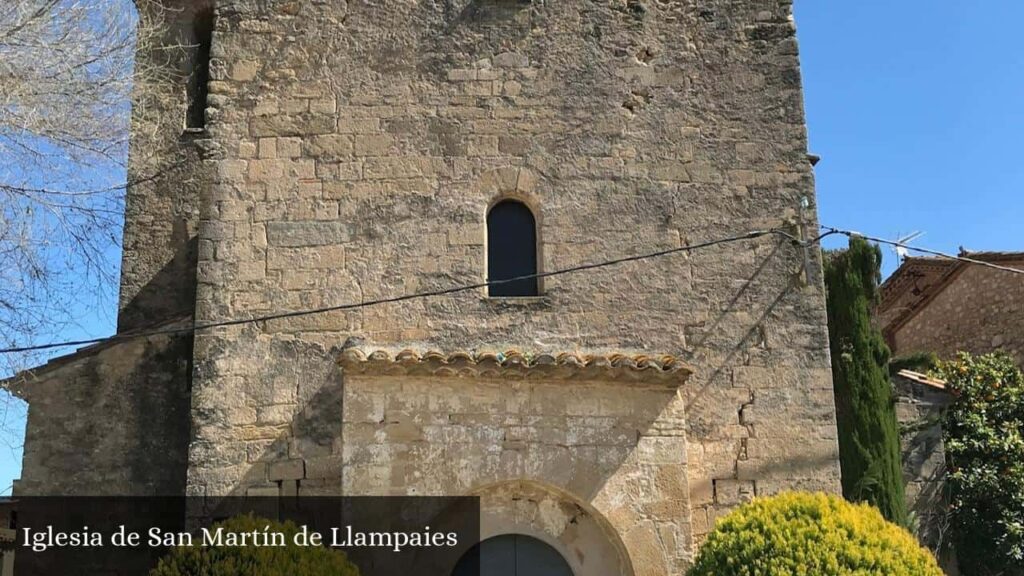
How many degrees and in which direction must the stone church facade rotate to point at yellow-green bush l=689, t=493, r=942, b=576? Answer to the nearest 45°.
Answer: approximately 45° to its left

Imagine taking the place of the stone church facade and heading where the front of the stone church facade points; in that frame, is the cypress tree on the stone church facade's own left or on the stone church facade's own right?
on the stone church facade's own left

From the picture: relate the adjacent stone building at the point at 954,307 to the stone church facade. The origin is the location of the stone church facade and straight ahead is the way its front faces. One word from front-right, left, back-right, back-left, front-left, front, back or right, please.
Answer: back-left

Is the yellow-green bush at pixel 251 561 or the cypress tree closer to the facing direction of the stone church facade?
the yellow-green bush

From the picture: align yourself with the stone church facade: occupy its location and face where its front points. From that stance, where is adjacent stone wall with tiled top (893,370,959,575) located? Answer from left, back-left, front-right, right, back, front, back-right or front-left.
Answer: back-left

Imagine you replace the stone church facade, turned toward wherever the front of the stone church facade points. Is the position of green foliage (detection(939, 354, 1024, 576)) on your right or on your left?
on your left

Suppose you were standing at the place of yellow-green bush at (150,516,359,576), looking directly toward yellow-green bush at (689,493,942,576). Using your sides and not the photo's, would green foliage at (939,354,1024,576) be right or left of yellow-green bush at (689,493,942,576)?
left

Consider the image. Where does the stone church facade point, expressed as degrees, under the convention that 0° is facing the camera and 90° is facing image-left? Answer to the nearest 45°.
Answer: approximately 0°

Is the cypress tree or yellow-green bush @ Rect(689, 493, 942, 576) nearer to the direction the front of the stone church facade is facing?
the yellow-green bush

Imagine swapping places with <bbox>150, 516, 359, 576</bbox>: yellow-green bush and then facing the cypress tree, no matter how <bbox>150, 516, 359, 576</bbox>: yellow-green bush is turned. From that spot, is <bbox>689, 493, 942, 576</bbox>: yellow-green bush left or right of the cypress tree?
right

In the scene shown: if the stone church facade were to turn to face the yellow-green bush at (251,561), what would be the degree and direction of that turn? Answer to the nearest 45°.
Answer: approximately 45° to its right
